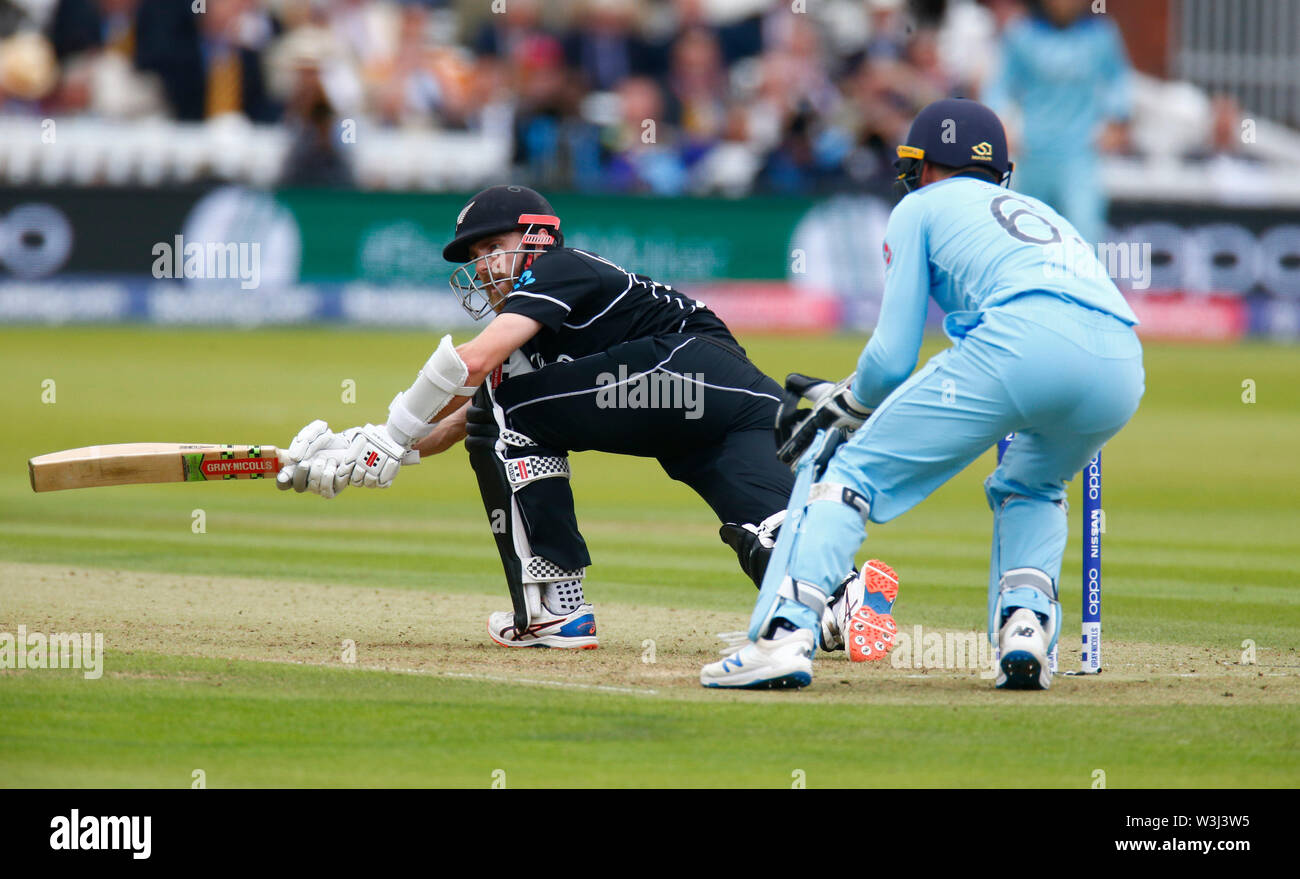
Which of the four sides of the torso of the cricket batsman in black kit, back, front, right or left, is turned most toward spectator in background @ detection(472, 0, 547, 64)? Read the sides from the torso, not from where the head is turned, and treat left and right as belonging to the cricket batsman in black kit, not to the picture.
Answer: right

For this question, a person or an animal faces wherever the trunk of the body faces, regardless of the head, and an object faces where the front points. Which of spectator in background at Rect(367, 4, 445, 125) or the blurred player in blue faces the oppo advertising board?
the spectator in background

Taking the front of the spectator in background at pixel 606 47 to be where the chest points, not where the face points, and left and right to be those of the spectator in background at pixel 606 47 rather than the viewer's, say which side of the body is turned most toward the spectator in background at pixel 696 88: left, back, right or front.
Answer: left

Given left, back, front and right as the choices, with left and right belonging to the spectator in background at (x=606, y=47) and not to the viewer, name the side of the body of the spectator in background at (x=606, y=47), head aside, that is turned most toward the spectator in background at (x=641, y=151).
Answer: front

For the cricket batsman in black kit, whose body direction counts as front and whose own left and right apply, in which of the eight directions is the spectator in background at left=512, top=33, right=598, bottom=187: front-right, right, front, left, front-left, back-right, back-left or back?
right

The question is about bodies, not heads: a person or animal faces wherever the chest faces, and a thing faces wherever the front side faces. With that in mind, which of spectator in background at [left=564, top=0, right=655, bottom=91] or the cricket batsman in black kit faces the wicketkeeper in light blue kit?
the spectator in background

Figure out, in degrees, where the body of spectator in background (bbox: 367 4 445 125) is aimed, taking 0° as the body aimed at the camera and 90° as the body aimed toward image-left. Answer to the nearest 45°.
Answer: approximately 0°

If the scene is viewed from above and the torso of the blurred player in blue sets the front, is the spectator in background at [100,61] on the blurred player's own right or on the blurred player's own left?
on the blurred player's own right

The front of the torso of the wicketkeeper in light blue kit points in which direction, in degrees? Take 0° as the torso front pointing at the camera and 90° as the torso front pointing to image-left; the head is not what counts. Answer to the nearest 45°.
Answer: approximately 135°

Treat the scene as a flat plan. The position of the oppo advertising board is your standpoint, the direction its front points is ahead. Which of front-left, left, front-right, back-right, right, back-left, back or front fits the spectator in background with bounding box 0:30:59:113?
right

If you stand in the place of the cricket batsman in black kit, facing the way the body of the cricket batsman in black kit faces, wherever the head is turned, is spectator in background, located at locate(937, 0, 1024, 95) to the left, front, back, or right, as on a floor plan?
right

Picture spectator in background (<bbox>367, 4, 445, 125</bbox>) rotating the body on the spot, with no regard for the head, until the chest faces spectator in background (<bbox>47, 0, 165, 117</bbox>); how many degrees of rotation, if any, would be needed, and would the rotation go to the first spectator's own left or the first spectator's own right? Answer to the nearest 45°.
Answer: approximately 90° to the first spectator's own right

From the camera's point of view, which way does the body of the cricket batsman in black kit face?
to the viewer's left

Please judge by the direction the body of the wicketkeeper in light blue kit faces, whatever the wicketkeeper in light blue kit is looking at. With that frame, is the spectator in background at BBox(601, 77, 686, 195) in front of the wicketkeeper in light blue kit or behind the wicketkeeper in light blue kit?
in front

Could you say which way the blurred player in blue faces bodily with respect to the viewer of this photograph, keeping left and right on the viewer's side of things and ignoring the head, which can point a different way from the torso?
facing the viewer

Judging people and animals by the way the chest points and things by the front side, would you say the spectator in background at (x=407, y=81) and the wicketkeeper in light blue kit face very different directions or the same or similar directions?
very different directions

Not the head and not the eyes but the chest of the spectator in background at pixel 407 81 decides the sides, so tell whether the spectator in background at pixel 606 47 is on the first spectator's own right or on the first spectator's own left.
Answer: on the first spectator's own left
